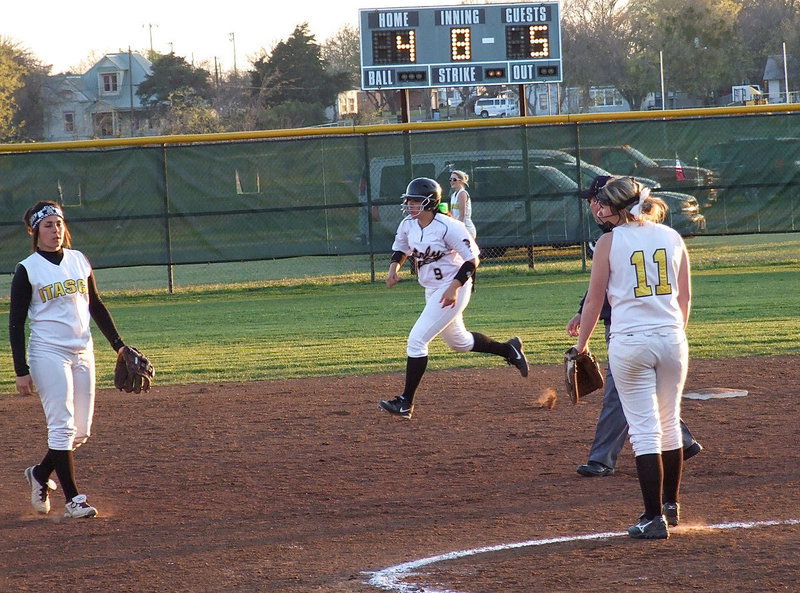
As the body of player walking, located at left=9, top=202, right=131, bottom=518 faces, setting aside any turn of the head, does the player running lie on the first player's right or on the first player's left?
on the first player's left

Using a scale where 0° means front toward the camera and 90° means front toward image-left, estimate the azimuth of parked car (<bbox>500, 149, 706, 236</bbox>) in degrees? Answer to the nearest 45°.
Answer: approximately 315°

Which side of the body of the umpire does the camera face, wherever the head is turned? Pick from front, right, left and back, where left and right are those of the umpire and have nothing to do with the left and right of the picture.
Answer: left

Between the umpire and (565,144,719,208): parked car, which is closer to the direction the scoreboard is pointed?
the umpire

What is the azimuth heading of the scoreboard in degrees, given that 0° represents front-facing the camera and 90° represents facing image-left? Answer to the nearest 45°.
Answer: approximately 0°

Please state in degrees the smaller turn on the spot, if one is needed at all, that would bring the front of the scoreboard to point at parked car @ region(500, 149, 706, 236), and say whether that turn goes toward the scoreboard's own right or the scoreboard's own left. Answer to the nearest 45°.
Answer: approximately 45° to the scoreboard's own left

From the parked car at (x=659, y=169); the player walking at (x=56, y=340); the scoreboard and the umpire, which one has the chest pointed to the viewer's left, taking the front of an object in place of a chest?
the umpire

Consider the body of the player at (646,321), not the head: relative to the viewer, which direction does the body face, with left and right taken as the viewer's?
facing away from the viewer and to the left of the viewer
